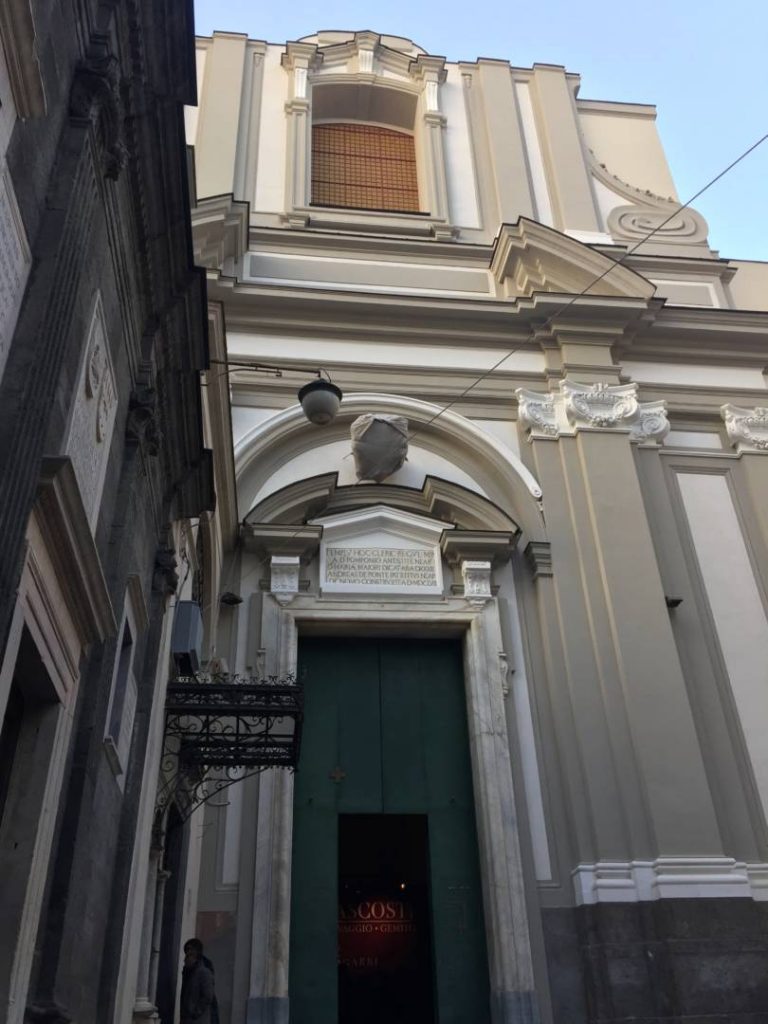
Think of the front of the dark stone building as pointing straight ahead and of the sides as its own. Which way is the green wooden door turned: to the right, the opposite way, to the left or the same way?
to the right

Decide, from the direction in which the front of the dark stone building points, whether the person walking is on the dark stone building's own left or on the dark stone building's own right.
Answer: on the dark stone building's own left

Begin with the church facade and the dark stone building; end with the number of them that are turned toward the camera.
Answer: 1

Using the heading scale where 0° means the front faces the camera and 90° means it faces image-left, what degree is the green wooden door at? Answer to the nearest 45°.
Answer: approximately 0°

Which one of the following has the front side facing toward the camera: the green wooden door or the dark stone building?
the green wooden door

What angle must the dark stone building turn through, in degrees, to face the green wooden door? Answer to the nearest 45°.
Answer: approximately 45° to its left

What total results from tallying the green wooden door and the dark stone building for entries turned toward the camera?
1

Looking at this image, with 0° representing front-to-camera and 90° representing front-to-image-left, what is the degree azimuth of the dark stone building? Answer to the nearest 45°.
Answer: approximately 270°

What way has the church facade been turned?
toward the camera
